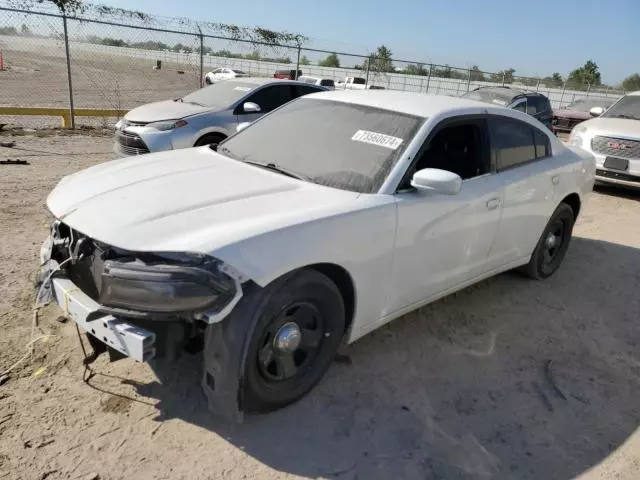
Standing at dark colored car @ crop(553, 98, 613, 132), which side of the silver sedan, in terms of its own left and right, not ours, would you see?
back

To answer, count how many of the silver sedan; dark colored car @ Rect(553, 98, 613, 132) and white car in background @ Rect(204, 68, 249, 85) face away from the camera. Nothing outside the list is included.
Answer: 0

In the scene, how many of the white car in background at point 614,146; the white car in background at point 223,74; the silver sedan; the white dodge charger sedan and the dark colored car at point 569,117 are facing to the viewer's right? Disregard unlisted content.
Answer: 0

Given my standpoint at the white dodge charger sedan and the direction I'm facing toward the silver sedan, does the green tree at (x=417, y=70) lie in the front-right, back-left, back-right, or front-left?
front-right

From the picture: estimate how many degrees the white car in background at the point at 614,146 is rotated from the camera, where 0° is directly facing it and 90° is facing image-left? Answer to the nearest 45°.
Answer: approximately 45°

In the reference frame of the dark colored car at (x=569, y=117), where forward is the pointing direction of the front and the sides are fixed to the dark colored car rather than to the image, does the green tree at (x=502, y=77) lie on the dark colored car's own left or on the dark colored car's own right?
on the dark colored car's own right

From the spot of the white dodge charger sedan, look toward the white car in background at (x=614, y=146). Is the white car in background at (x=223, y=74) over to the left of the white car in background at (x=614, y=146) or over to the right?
left

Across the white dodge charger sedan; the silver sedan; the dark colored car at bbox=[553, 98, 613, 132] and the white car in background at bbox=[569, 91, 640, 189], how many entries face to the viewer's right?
0

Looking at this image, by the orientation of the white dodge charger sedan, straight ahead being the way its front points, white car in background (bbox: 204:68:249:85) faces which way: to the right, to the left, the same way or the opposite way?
the same way

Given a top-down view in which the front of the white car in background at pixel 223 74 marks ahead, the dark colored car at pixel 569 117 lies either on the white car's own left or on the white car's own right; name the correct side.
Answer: on the white car's own left

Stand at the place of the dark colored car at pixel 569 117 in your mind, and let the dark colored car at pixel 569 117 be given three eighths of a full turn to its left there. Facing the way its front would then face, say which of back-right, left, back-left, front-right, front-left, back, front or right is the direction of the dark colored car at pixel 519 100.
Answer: right

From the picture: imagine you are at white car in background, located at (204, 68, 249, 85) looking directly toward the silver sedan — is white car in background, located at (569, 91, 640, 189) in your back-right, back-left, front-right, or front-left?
front-left

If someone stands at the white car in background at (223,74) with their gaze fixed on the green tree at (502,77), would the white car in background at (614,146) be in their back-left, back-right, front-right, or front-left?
back-right

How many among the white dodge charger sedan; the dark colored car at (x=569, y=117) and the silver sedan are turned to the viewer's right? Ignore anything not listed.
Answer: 0

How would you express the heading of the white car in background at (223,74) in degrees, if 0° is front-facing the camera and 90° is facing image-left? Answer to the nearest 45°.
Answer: approximately 45°

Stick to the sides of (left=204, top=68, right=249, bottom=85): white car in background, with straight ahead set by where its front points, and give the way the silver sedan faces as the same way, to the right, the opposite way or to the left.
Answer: the same way
